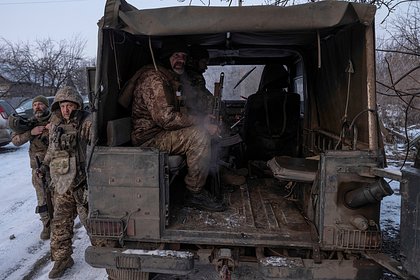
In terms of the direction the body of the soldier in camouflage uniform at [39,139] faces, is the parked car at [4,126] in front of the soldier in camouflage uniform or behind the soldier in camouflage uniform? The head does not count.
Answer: behind

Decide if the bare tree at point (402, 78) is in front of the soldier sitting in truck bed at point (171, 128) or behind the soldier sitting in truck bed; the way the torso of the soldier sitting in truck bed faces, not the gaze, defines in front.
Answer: in front

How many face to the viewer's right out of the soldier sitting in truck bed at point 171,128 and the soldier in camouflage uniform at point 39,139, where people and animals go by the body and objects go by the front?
1

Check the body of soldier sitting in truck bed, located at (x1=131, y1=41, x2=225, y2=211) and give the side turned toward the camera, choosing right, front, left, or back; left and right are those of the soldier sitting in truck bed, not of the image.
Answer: right

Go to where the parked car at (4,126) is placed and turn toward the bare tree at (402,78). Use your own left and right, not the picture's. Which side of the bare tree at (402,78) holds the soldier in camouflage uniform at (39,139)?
right

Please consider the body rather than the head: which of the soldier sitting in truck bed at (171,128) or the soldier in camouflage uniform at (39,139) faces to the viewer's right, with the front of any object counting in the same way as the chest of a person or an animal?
the soldier sitting in truck bed

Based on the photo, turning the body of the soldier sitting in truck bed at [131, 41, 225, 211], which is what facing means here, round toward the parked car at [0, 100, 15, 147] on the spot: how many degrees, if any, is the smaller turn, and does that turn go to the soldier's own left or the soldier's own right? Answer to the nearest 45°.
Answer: approximately 135° to the soldier's own left

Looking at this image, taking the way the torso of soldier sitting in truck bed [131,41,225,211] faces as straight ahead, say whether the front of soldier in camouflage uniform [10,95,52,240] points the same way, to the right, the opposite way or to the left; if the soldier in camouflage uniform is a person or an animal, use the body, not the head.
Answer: to the right

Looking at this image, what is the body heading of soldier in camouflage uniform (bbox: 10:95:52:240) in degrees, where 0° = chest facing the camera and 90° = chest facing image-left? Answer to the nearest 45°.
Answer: approximately 0°

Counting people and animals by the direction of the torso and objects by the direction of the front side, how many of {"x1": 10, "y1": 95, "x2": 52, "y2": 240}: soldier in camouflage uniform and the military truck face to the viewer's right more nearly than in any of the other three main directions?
0

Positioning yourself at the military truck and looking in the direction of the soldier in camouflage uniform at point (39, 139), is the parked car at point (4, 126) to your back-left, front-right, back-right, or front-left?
front-right

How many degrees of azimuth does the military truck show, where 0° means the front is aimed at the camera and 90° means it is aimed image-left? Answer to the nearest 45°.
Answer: approximately 180°

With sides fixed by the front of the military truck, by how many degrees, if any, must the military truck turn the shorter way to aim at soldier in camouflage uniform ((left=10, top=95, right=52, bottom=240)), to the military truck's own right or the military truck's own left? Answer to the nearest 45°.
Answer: approximately 45° to the military truck's own left

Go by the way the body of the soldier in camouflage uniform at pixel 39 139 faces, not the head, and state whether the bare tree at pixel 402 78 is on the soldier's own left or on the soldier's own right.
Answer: on the soldier's own left
